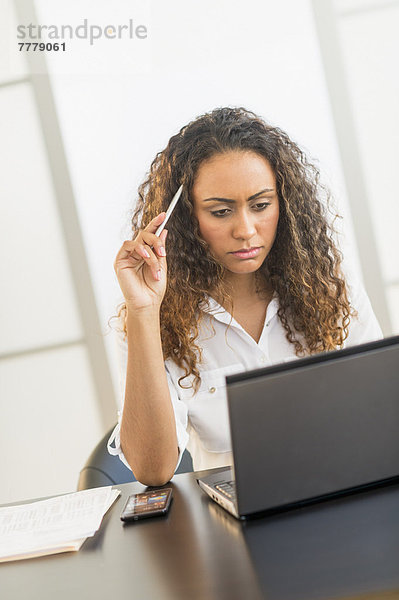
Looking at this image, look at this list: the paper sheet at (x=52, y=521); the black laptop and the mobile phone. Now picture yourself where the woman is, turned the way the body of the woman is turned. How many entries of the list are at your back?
0

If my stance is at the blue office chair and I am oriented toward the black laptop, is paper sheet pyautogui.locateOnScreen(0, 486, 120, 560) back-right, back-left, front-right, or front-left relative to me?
front-right

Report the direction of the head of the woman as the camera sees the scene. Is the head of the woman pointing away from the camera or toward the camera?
toward the camera

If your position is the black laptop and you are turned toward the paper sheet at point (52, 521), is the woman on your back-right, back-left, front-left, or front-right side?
front-right

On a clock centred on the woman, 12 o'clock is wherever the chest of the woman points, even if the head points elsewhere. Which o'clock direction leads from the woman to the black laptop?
The black laptop is roughly at 12 o'clock from the woman.

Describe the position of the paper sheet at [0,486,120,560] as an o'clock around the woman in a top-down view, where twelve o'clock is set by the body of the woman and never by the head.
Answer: The paper sheet is roughly at 1 o'clock from the woman.

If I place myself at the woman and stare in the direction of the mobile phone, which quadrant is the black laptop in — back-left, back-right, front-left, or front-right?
front-left

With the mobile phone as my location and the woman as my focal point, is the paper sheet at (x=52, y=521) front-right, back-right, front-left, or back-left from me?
back-left

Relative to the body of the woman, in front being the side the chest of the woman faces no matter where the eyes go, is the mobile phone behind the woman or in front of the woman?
in front

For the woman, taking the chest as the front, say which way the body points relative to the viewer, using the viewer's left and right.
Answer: facing the viewer
